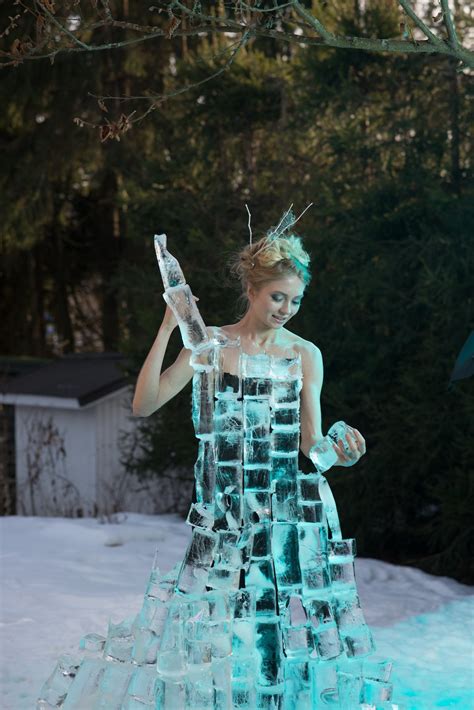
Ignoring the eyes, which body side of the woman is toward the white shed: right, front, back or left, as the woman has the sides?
back

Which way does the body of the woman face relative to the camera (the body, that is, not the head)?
toward the camera
